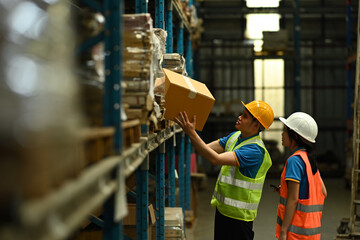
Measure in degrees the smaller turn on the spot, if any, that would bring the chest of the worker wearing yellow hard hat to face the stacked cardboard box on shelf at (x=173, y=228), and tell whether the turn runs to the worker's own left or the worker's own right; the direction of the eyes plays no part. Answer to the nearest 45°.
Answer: approximately 45° to the worker's own right

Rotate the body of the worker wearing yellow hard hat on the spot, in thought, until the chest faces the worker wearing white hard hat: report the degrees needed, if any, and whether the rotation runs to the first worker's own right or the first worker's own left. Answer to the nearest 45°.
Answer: approximately 135° to the first worker's own left

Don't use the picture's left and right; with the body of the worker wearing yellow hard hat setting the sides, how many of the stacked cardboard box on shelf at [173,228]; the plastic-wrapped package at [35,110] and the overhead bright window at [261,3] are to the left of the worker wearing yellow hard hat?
1

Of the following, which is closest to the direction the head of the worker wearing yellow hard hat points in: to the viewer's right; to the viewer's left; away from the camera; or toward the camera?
to the viewer's left

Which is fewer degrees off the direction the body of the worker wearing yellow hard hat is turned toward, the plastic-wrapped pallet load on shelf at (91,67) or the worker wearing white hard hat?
the plastic-wrapped pallet load on shelf

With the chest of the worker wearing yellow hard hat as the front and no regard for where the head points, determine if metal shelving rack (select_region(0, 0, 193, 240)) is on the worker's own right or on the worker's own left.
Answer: on the worker's own left

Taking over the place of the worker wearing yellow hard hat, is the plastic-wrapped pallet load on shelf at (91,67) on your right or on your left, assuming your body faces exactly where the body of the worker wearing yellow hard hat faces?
on your left

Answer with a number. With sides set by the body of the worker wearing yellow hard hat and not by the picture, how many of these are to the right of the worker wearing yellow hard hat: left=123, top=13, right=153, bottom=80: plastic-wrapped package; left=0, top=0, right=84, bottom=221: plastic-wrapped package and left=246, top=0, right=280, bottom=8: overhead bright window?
1

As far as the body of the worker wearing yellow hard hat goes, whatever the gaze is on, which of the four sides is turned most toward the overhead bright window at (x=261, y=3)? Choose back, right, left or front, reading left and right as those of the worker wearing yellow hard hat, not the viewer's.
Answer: right

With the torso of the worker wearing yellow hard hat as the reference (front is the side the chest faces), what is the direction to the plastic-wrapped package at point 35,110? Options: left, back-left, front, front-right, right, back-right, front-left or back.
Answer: left

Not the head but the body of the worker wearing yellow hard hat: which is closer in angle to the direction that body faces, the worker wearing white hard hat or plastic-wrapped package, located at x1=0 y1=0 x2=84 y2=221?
the plastic-wrapped package

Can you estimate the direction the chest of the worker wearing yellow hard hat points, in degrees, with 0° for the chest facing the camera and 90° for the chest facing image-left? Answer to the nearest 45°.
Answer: approximately 90°
